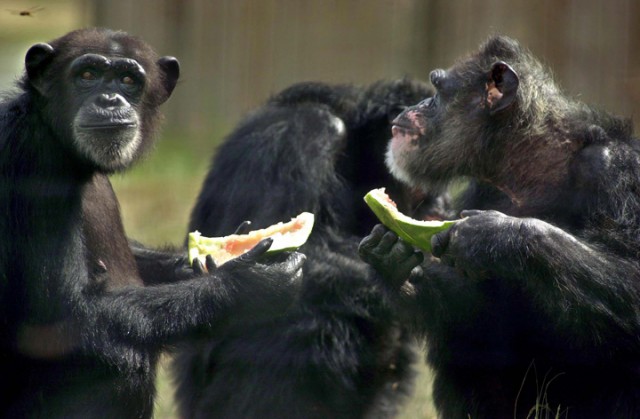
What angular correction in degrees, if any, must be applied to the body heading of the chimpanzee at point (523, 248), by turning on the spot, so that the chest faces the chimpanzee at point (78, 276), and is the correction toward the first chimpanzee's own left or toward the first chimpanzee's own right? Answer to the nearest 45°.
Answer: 0° — it already faces it

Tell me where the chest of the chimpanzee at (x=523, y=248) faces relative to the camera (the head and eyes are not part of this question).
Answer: to the viewer's left

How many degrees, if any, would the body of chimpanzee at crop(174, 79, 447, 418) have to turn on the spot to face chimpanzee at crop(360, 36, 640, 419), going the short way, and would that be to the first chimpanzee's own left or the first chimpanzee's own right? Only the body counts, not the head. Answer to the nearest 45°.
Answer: approximately 45° to the first chimpanzee's own right

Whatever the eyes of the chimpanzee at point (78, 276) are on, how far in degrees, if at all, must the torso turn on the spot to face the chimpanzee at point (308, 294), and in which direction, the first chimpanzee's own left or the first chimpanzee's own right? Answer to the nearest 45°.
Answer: approximately 90° to the first chimpanzee's own left
